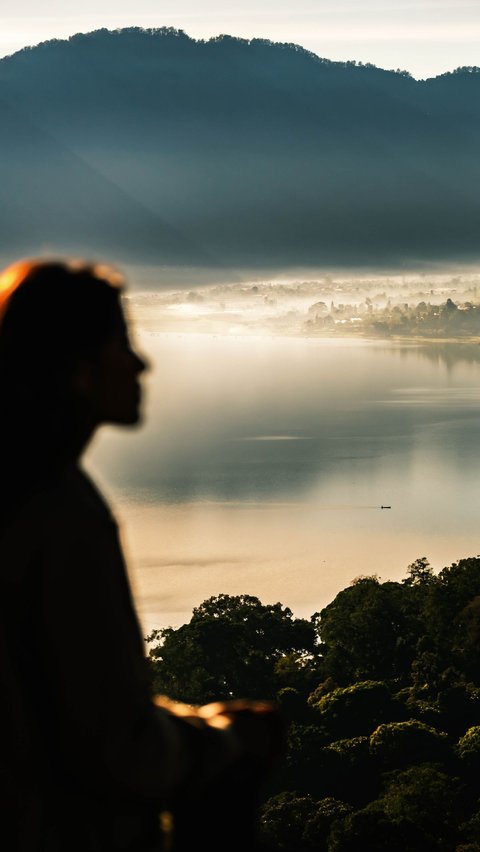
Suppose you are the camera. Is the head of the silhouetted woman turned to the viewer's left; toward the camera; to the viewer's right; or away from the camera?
to the viewer's right

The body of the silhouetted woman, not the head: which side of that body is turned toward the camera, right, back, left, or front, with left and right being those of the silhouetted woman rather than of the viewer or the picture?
right

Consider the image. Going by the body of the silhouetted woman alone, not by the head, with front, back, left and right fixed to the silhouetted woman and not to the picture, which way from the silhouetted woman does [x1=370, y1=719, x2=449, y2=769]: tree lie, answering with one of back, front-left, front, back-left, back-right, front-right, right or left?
left
